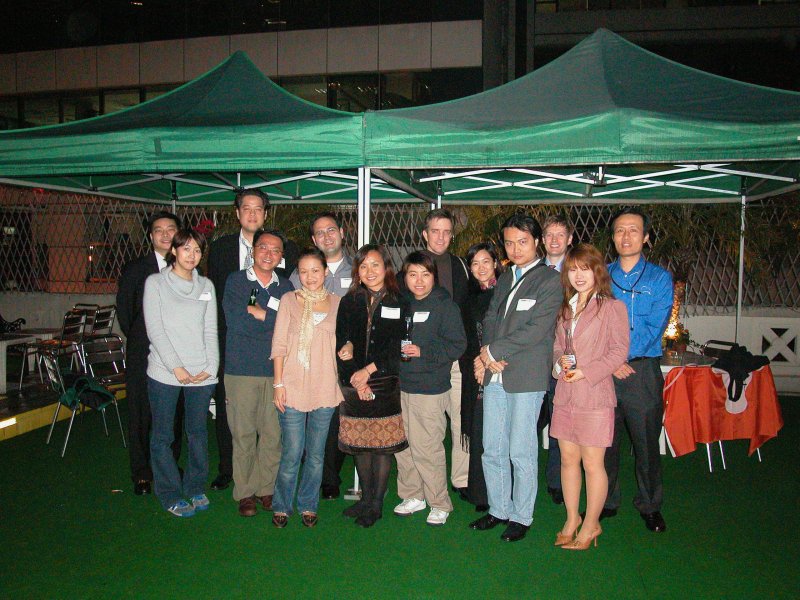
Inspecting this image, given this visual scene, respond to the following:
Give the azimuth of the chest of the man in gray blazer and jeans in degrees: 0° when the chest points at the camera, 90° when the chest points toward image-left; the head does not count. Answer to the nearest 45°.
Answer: approximately 45°

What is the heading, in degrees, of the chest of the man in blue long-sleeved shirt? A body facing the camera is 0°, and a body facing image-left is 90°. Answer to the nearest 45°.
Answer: approximately 45°

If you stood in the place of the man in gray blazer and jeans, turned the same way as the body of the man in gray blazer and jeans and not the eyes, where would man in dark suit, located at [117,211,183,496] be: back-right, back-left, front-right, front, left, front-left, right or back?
front-right

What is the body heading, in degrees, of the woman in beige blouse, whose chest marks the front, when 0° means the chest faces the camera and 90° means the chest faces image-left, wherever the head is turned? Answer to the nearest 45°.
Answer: approximately 0°

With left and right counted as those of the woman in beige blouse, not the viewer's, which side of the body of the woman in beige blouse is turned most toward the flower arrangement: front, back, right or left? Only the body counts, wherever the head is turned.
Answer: left

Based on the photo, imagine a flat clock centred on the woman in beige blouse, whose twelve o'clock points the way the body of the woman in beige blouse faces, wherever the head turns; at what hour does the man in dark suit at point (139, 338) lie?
The man in dark suit is roughly at 4 o'clock from the woman in beige blouse.

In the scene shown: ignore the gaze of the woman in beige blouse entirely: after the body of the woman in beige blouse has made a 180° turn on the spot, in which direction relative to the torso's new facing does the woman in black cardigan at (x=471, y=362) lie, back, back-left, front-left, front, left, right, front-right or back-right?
right
